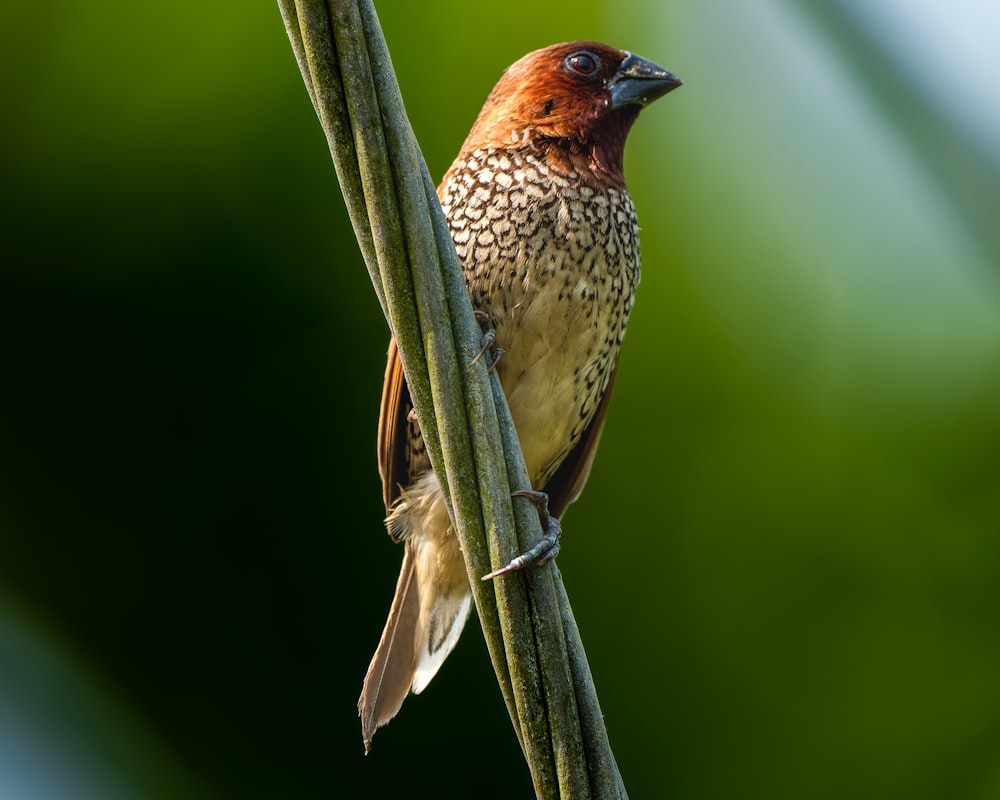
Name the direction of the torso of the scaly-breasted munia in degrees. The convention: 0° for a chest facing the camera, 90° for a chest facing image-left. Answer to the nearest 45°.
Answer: approximately 315°
